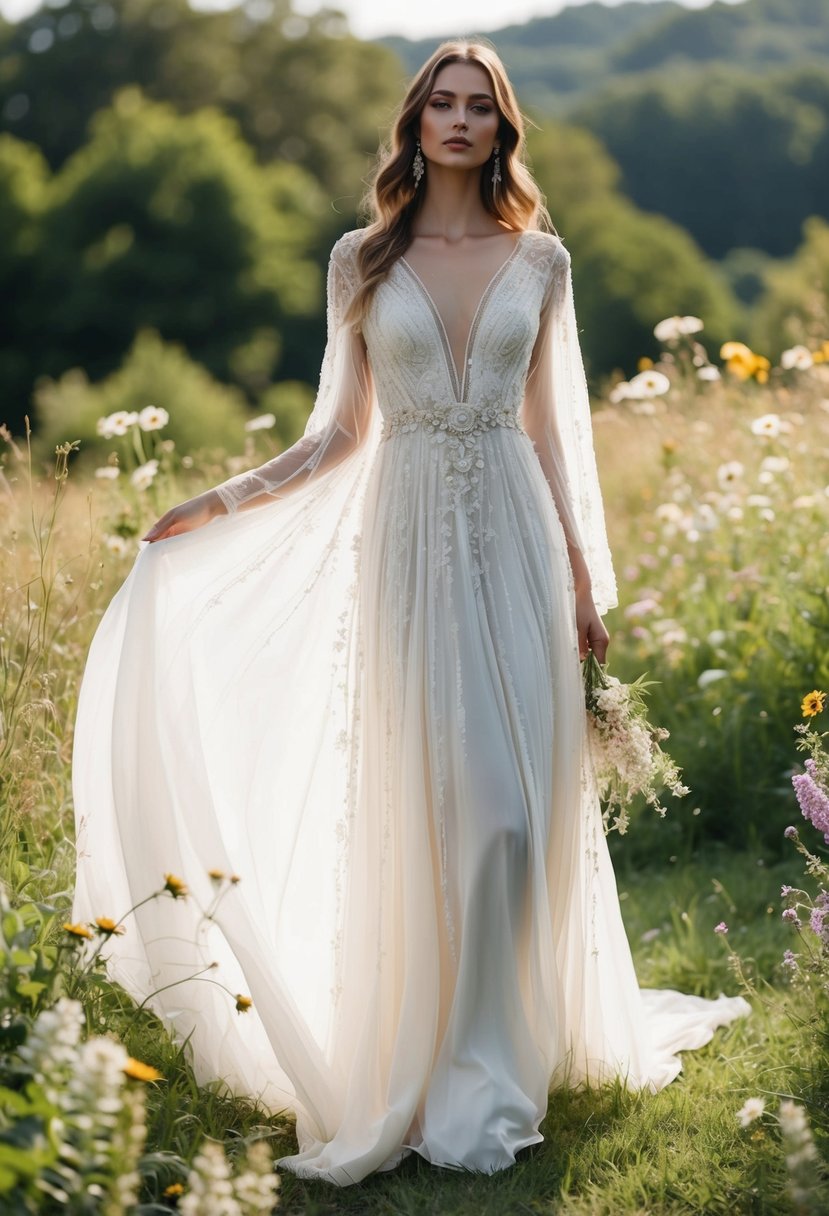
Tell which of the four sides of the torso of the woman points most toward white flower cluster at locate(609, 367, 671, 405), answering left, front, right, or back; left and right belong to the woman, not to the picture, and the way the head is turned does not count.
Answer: back

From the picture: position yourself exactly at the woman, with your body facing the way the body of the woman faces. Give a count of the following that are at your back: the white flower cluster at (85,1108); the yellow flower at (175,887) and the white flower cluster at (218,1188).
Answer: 0

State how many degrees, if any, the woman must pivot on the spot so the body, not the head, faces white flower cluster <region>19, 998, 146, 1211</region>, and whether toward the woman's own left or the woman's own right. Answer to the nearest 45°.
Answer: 0° — they already face it

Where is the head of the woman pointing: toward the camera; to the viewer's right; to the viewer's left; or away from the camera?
toward the camera

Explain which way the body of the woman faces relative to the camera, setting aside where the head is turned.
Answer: toward the camera

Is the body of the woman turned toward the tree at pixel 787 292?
no

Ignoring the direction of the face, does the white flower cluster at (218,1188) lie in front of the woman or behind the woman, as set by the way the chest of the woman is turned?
in front

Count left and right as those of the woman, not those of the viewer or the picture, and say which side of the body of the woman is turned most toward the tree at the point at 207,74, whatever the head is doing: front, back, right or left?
back

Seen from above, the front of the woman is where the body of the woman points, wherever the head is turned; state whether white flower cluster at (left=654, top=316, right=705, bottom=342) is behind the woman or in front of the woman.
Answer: behind

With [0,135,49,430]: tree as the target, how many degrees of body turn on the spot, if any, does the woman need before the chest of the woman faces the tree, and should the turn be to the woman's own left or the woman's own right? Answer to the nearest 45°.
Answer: approximately 180°

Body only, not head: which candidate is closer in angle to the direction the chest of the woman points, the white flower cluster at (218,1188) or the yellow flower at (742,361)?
the white flower cluster

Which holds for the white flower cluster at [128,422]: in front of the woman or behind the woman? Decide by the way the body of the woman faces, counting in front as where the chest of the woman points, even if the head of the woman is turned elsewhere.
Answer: behind

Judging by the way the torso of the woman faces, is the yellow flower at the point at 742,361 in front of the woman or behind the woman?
behind

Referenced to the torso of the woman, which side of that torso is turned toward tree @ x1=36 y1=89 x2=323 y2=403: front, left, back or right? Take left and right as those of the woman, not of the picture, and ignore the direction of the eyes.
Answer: back
